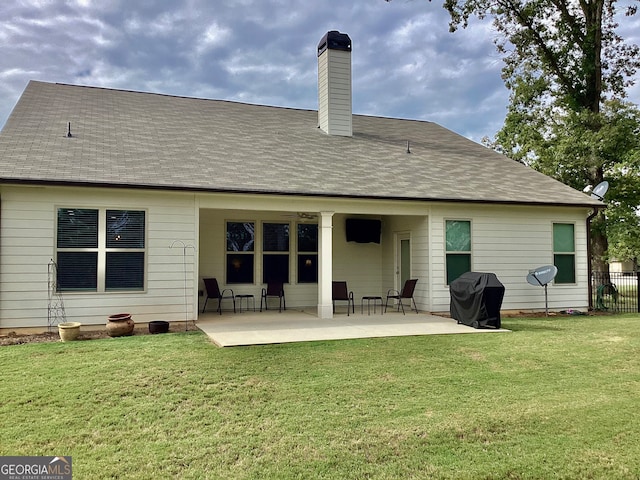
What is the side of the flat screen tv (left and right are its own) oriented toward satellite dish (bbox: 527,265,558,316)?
left

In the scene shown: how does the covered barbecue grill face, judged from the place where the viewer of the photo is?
facing the viewer and to the left of the viewer

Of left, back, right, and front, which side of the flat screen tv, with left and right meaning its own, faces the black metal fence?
left

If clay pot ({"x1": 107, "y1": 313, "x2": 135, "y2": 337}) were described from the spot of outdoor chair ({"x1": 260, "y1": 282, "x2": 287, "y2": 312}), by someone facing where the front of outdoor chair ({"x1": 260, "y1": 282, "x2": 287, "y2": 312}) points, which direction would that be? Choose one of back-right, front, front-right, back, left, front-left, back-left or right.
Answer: front-right

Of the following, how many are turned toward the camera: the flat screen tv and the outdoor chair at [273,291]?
2

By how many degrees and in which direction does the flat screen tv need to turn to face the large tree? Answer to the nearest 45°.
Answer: approximately 135° to its left

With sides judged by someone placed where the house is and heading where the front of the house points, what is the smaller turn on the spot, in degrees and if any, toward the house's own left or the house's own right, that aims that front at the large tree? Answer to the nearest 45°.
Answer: approximately 45° to the house's own right

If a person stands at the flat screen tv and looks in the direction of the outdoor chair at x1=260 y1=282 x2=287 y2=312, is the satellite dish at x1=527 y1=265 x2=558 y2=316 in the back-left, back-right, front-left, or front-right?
back-left

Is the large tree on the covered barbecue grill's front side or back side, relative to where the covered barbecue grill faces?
on the back side

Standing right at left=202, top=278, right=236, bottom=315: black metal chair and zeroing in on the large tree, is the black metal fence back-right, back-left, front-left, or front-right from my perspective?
front-right

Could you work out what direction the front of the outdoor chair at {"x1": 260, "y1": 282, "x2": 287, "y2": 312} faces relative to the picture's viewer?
facing the viewer

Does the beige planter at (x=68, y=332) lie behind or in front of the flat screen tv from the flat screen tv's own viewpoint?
in front

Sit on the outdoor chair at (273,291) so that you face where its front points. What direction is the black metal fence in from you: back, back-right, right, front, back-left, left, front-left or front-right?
left

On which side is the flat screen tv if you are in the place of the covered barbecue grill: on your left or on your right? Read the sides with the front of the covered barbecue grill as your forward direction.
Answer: on your right

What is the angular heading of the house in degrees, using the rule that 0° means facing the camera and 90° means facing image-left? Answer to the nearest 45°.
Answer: approximately 180°

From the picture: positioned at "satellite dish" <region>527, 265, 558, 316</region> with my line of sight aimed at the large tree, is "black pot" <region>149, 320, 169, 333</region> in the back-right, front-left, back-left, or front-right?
back-left

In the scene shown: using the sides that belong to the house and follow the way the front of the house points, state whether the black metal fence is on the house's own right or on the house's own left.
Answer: on the house's own right
